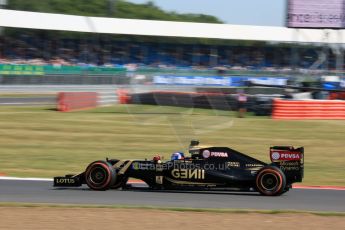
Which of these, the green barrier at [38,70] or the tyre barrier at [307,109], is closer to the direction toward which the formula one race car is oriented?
the green barrier

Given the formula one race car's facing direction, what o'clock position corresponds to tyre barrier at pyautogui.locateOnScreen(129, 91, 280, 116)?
The tyre barrier is roughly at 3 o'clock from the formula one race car.

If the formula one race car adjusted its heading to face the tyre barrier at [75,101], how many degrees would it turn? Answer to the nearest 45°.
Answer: approximately 90° to its right

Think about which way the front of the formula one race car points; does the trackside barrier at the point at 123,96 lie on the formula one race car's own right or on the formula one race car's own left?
on the formula one race car's own right

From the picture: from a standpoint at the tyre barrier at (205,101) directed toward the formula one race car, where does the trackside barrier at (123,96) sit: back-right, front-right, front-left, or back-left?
back-right

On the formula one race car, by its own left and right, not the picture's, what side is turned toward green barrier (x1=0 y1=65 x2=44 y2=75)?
right

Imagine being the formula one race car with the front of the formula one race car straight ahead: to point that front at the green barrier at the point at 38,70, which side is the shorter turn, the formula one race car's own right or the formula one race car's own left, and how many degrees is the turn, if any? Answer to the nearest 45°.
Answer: approximately 90° to the formula one race car's own right

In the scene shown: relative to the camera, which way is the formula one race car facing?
to the viewer's left

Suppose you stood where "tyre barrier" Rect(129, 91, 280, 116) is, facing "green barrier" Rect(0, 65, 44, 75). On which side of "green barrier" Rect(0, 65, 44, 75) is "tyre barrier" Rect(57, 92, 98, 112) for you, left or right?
left

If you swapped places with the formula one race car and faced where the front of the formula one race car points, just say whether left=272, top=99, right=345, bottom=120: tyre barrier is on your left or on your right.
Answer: on your right
